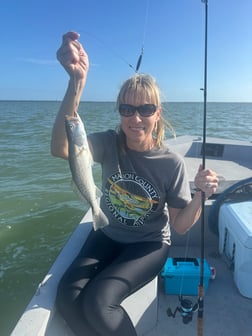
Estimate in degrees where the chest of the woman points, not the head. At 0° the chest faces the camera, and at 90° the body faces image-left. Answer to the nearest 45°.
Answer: approximately 0°
